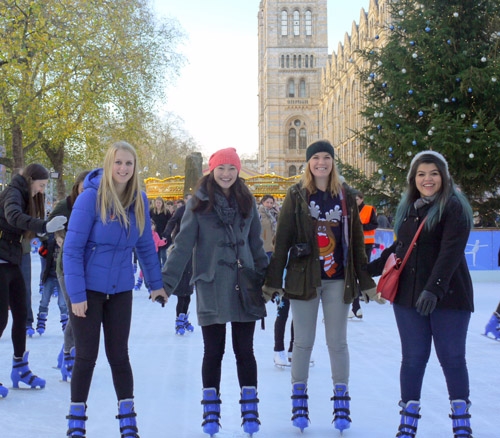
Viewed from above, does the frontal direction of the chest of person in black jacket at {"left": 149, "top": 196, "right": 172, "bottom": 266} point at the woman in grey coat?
yes

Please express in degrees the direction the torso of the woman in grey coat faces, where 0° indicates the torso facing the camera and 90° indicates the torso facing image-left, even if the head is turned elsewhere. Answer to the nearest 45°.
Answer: approximately 0°

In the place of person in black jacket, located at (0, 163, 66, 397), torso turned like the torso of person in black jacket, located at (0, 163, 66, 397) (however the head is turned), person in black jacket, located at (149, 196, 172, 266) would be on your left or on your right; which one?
on your left

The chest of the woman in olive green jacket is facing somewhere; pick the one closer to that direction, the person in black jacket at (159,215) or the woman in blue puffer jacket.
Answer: the woman in blue puffer jacket

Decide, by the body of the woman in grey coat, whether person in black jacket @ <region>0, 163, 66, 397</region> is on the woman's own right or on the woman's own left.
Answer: on the woman's own right

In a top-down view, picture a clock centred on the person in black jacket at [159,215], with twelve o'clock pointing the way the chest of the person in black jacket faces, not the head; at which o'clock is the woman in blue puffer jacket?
The woman in blue puffer jacket is roughly at 12 o'clock from the person in black jacket.

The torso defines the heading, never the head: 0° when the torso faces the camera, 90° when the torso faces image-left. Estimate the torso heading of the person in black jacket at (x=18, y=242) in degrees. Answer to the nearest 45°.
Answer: approximately 270°

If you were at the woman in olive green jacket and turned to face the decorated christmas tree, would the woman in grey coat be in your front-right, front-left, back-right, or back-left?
back-left
